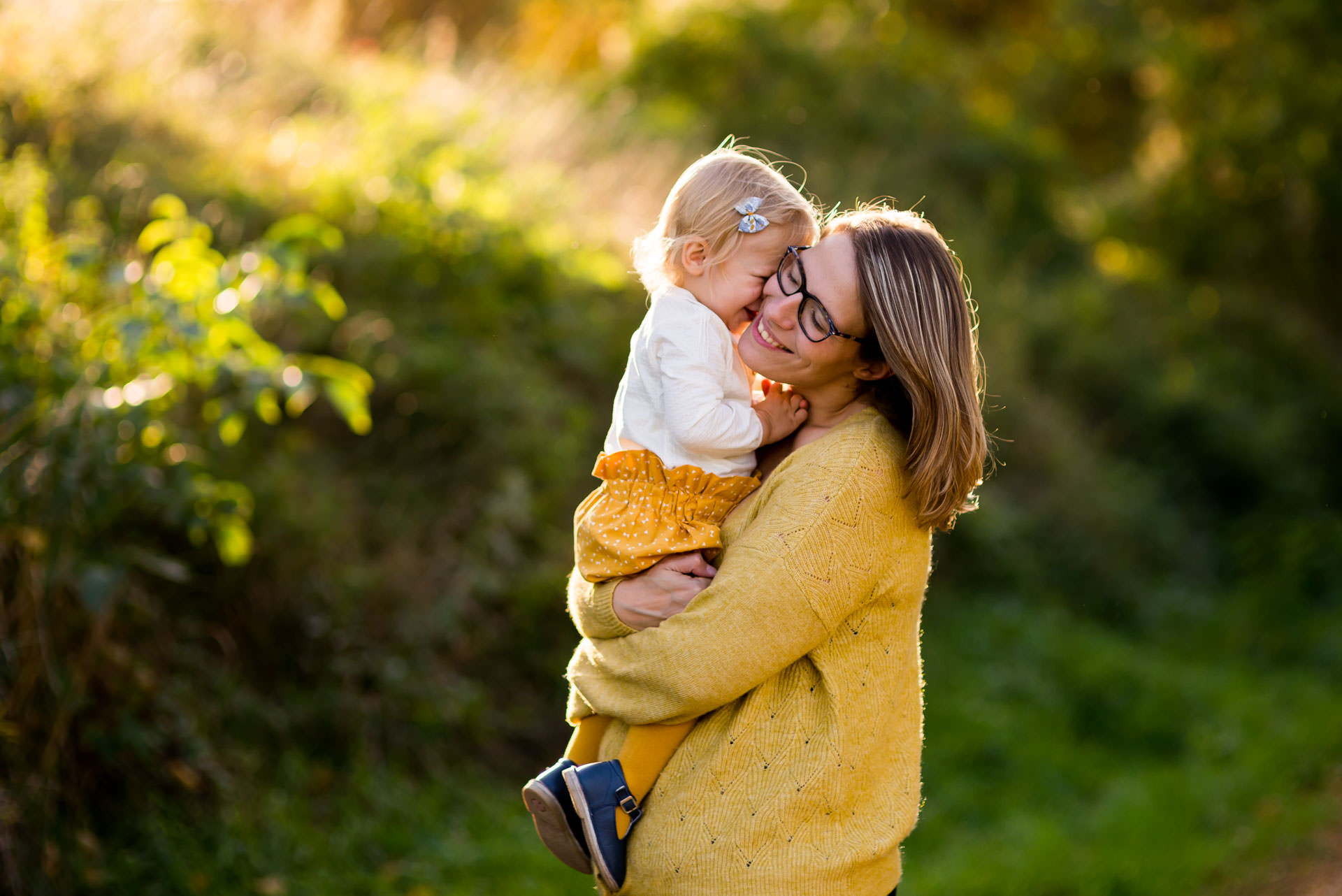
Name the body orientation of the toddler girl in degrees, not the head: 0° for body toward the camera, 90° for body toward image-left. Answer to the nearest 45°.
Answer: approximately 270°

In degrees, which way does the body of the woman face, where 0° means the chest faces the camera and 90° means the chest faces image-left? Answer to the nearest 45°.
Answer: approximately 90°
